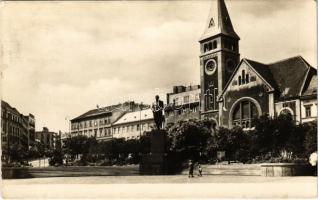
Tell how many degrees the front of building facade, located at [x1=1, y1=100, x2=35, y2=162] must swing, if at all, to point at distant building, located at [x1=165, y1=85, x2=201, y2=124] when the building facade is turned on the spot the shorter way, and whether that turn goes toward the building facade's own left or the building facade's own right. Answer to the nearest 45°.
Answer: approximately 45° to the building facade's own left

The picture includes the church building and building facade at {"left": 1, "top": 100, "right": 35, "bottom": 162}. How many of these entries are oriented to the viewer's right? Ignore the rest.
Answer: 1

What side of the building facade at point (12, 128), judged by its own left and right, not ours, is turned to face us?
right

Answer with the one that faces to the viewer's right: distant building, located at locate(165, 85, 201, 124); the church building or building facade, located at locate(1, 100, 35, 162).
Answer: the building facade

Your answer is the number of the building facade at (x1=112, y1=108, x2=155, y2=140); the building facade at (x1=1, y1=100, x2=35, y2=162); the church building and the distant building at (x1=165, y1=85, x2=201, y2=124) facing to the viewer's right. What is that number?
1

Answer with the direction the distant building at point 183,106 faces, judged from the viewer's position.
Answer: facing the viewer and to the left of the viewer
